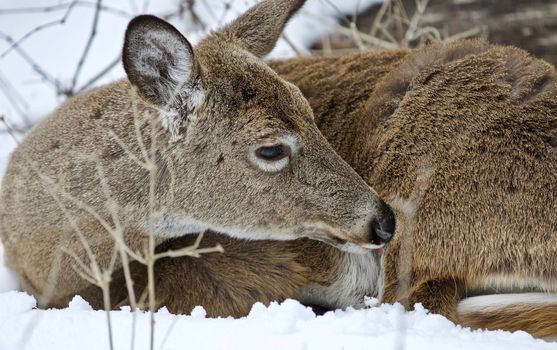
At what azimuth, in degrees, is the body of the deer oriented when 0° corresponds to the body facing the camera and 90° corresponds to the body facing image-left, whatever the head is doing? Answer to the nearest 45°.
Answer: approximately 90°
